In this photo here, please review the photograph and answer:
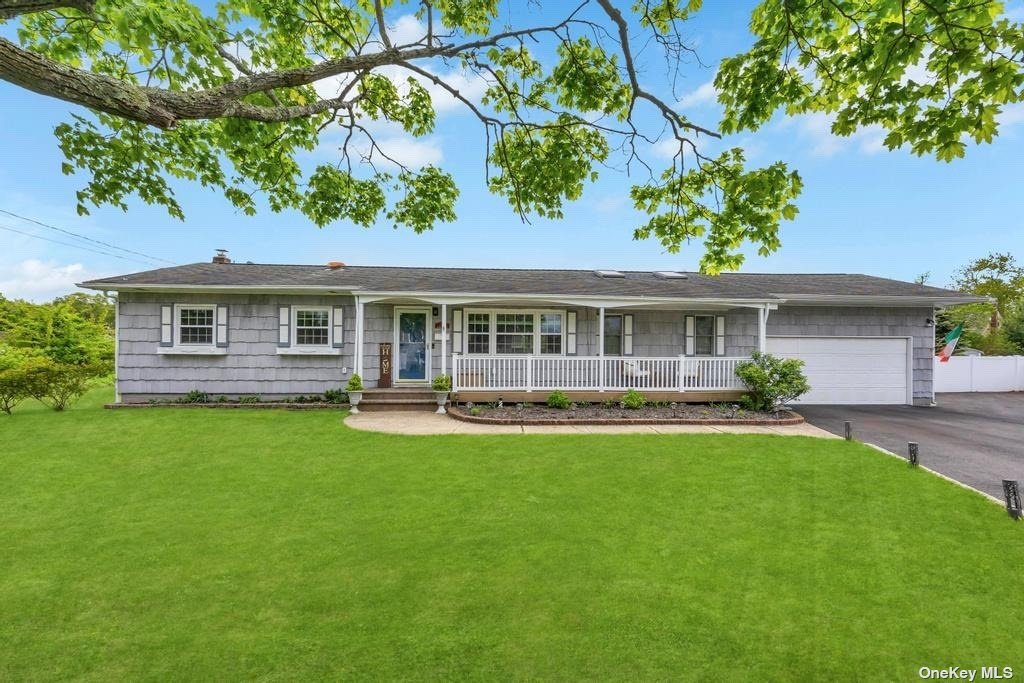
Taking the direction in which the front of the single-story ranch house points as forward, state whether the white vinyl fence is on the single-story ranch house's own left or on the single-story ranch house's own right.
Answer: on the single-story ranch house's own left

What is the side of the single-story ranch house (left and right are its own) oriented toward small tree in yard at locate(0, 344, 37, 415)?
right

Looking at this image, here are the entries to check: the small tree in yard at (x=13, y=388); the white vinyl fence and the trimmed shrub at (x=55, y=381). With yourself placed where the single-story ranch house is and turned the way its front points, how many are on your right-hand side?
2

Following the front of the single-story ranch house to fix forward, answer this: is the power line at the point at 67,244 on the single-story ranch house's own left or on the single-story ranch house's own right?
on the single-story ranch house's own right

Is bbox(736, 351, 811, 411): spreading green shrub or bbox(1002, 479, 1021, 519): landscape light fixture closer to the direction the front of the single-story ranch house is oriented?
the landscape light fixture

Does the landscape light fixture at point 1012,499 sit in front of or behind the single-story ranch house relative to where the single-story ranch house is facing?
in front

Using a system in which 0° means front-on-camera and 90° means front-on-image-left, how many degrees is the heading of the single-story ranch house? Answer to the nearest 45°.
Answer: approximately 0°

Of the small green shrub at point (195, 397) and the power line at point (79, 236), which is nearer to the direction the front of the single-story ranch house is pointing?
the small green shrub

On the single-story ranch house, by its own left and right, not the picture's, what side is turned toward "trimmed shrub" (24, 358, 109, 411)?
right

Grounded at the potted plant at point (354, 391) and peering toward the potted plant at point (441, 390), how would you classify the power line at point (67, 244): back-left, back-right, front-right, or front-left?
back-left

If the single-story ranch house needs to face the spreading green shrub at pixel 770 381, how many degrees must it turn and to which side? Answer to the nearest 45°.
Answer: approximately 90° to its left
